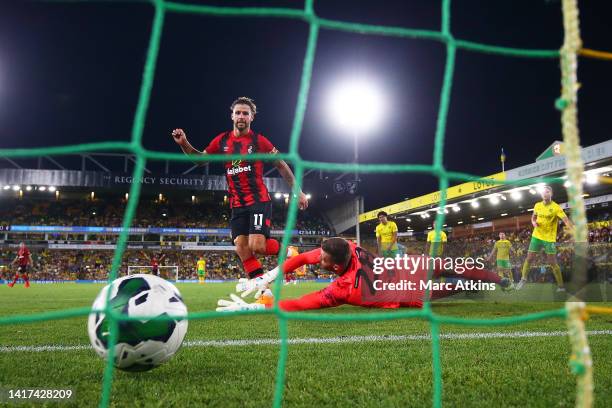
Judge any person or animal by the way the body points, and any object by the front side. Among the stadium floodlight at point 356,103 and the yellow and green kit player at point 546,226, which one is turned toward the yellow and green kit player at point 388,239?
the stadium floodlight

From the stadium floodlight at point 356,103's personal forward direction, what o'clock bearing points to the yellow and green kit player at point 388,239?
The yellow and green kit player is roughly at 12 o'clock from the stadium floodlight.

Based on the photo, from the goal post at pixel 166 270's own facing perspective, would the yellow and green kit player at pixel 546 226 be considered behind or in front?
in front

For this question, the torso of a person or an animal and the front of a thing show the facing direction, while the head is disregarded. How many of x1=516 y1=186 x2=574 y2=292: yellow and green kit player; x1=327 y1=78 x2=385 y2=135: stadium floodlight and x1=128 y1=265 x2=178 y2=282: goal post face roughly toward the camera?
3

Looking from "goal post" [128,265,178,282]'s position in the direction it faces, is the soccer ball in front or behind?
in front

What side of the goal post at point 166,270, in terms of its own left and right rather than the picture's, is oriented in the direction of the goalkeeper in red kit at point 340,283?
front

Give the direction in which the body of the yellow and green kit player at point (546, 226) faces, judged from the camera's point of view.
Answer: toward the camera

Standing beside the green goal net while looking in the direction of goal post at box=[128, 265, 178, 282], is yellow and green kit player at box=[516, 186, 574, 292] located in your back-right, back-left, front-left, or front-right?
front-right

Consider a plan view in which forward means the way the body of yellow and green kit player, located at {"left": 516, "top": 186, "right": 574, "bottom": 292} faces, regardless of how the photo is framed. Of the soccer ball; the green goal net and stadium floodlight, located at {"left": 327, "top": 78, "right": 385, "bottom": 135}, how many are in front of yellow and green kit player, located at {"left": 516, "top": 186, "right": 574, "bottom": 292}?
2

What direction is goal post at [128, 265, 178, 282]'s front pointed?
toward the camera

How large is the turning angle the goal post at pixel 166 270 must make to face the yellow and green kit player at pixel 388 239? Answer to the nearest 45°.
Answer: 0° — it already faces them

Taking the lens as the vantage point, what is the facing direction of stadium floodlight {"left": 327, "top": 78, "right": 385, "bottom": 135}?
facing the viewer

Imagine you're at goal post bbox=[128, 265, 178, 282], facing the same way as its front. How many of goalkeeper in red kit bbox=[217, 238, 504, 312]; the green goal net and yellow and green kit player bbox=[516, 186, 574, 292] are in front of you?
3

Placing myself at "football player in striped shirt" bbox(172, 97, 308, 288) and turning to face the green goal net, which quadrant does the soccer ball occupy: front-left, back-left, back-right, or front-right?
front-right
